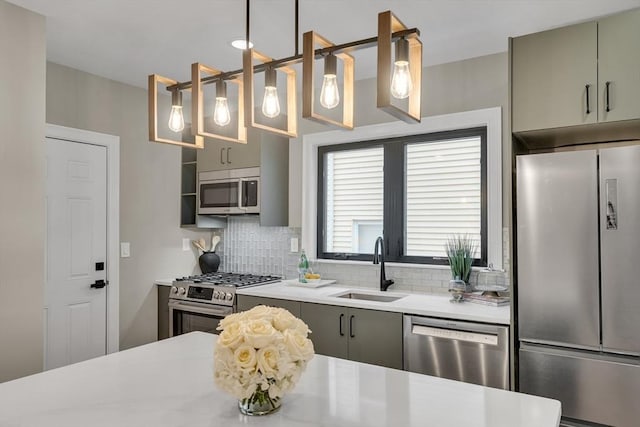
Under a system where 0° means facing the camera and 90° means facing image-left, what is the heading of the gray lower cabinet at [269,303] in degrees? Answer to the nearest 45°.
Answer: approximately 45°

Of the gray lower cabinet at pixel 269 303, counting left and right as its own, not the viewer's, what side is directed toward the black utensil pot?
right

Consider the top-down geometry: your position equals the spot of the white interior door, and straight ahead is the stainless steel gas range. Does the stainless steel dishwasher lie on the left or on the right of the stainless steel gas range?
right

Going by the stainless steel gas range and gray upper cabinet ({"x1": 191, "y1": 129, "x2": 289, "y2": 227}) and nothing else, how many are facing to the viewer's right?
0

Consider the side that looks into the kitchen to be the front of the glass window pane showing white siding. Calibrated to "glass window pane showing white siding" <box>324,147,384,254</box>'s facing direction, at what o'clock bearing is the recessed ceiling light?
The recessed ceiling light is roughly at 12 o'clock from the glass window pane showing white siding.

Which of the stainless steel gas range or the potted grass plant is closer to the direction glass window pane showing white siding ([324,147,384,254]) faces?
the stainless steel gas range

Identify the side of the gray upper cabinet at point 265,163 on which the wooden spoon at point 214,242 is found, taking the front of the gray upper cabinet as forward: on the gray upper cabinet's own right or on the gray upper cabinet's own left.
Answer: on the gray upper cabinet's own right

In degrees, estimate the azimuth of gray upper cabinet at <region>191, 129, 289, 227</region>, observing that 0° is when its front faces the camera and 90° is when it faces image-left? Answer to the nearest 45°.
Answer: approximately 45°
